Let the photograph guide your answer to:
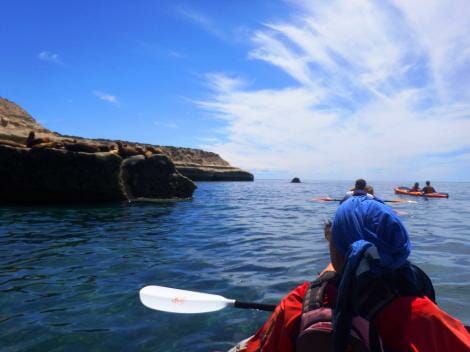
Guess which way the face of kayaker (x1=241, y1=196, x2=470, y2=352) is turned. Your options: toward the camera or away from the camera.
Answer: away from the camera
